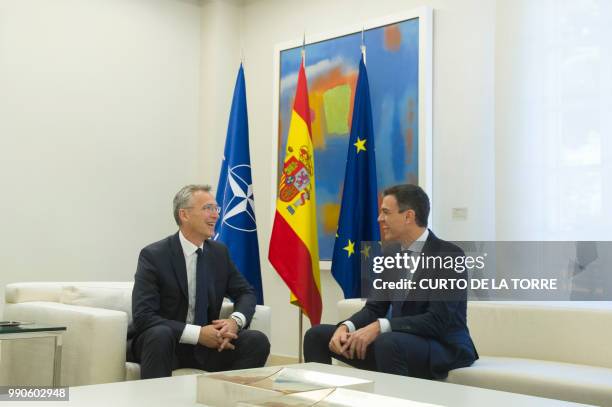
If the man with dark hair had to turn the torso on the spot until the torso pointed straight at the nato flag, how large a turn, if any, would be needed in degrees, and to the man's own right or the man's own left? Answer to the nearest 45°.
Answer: approximately 90° to the man's own right

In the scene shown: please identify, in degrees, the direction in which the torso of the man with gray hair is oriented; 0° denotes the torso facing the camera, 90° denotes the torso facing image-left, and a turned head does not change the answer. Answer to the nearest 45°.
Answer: approximately 315°

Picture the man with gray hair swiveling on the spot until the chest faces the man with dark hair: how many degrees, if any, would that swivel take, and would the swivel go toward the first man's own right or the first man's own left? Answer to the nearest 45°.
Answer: approximately 45° to the first man's own left

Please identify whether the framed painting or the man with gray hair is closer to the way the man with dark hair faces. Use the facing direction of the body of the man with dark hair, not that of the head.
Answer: the man with gray hair

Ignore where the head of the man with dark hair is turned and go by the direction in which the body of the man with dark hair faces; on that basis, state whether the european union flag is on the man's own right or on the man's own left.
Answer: on the man's own right

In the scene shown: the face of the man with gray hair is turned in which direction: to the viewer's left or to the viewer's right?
to the viewer's right

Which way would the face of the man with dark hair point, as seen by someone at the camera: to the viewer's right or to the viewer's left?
to the viewer's left

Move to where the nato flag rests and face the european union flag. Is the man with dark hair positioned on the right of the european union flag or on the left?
right

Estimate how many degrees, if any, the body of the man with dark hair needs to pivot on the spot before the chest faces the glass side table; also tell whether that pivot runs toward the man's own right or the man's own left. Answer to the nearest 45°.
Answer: approximately 45° to the man's own right

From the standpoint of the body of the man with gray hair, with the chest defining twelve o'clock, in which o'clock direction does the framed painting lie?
The framed painting is roughly at 9 o'clock from the man with gray hair.

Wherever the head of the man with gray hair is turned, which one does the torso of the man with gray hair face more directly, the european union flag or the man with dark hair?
the man with dark hair

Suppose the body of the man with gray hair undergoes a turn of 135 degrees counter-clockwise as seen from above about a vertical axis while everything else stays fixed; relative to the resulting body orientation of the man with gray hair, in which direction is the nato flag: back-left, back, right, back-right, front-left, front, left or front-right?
front

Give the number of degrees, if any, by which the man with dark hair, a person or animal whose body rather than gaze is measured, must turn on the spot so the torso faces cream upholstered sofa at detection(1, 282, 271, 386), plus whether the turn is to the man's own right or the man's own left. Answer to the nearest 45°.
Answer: approximately 45° to the man's own right

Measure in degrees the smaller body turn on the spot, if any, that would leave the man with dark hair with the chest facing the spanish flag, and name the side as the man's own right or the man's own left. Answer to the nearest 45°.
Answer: approximately 90° to the man's own right

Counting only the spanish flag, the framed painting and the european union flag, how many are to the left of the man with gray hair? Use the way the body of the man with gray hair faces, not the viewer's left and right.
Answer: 3

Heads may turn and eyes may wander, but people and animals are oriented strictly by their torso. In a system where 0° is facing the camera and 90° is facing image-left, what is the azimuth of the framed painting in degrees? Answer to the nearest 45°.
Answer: approximately 45°
